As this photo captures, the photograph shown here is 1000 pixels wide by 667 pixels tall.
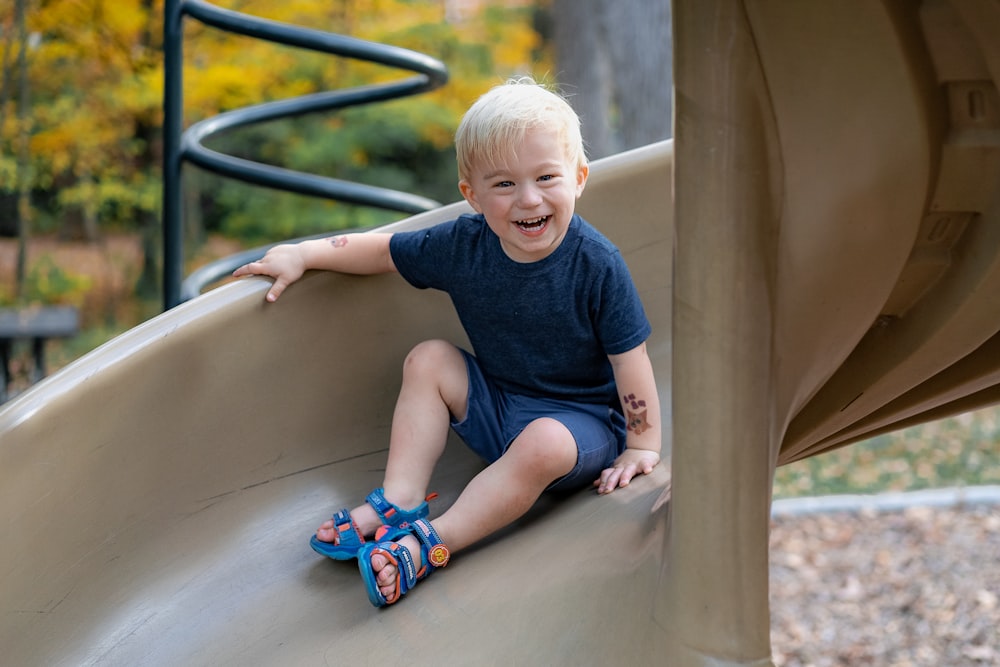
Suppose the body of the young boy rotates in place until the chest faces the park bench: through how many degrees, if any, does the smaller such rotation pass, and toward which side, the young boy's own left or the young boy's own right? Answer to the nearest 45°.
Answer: approximately 90° to the young boy's own right

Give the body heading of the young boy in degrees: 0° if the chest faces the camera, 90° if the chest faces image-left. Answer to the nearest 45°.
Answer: approximately 45°

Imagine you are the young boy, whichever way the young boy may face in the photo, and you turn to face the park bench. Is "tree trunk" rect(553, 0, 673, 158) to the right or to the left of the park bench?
right

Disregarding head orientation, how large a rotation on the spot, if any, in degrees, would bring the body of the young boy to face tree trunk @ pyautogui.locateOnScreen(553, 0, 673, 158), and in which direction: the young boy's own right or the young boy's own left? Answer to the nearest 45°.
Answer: approximately 135° to the young boy's own right

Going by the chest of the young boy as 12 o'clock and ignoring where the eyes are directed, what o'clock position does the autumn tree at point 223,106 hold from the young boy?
The autumn tree is roughly at 4 o'clock from the young boy.

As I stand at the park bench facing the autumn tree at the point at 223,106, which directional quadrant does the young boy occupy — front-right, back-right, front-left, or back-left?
back-right

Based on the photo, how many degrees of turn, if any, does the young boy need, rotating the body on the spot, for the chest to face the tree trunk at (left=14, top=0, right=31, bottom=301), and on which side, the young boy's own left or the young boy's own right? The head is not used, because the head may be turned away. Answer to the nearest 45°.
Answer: approximately 90° to the young boy's own right
